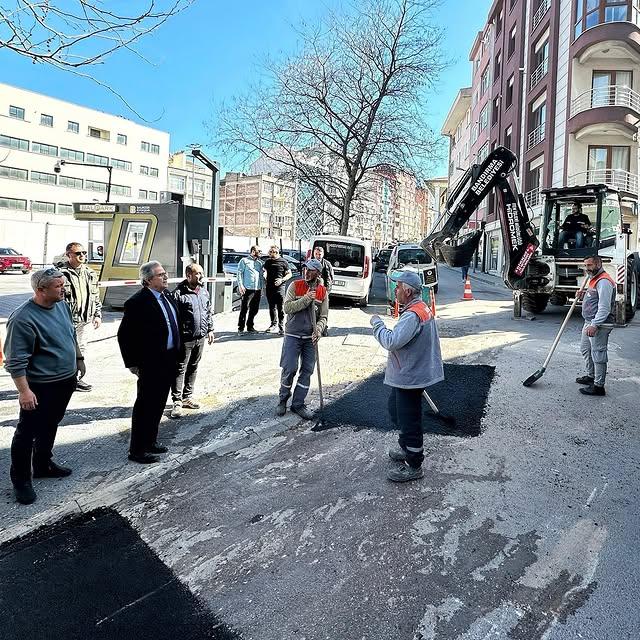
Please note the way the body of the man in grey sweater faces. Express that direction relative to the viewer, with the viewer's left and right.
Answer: facing the viewer and to the right of the viewer

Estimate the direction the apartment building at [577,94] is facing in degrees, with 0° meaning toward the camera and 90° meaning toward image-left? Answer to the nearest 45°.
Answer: approximately 45°

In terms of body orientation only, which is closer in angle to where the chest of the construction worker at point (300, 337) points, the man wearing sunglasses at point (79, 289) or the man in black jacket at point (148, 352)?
the man in black jacket

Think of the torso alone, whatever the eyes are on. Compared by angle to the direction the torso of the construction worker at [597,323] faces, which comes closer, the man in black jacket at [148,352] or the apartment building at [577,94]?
the man in black jacket

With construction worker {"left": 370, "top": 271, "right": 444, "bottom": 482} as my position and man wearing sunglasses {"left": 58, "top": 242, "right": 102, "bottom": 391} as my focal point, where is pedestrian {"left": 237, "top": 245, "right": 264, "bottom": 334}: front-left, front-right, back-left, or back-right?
front-right

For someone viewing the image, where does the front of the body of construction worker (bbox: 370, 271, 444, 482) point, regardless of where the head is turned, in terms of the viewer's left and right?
facing to the left of the viewer

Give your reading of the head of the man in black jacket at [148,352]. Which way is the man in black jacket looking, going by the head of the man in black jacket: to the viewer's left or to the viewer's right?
to the viewer's right

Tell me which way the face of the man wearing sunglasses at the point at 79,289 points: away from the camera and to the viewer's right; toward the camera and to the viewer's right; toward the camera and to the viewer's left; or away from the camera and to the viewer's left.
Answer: toward the camera and to the viewer's right

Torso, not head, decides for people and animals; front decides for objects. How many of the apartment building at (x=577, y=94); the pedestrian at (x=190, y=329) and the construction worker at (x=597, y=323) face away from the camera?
0

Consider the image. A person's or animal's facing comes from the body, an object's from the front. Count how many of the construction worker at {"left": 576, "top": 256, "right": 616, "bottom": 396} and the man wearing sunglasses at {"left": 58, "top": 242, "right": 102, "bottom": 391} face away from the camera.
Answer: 0

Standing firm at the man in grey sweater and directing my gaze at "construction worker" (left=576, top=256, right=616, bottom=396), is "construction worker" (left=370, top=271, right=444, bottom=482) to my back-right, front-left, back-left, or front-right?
front-right
